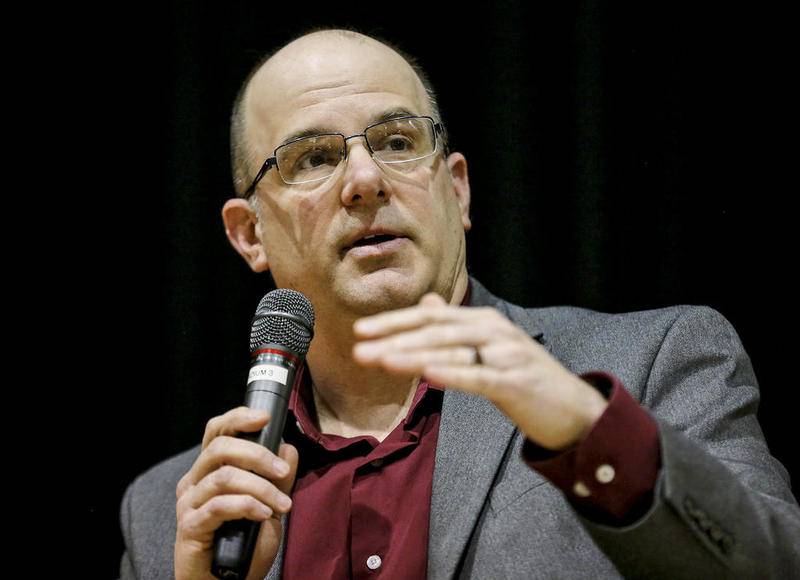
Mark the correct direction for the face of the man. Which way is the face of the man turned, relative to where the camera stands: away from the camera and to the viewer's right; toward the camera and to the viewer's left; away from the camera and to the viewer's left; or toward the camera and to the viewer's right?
toward the camera and to the viewer's right

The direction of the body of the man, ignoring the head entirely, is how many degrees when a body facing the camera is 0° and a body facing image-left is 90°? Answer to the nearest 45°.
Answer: approximately 0°
